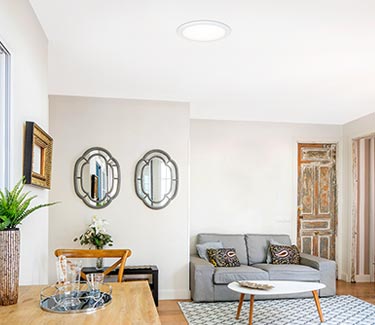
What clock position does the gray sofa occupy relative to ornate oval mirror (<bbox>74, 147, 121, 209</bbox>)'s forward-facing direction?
The gray sofa is roughly at 9 o'clock from the ornate oval mirror.

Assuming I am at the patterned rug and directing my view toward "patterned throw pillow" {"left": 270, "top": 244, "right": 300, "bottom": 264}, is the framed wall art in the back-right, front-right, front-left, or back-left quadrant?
back-left

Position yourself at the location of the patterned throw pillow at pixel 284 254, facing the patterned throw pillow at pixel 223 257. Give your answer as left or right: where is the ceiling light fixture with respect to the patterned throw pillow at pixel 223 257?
left

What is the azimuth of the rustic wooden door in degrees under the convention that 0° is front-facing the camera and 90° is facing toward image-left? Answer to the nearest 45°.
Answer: approximately 0°

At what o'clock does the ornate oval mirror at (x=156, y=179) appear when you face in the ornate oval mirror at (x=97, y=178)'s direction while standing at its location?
the ornate oval mirror at (x=156, y=179) is roughly at 9 o'clock from the ornate oval mirror at (x=97, y=178).

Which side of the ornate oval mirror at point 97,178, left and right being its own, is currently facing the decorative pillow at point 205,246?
left

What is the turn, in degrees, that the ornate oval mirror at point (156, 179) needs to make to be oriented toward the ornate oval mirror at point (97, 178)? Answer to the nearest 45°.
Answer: approximately 90° to its right

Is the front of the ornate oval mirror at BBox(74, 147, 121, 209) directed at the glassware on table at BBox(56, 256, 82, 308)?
yes

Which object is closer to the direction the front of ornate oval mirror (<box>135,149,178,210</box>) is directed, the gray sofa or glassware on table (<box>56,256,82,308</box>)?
the glassware on table
